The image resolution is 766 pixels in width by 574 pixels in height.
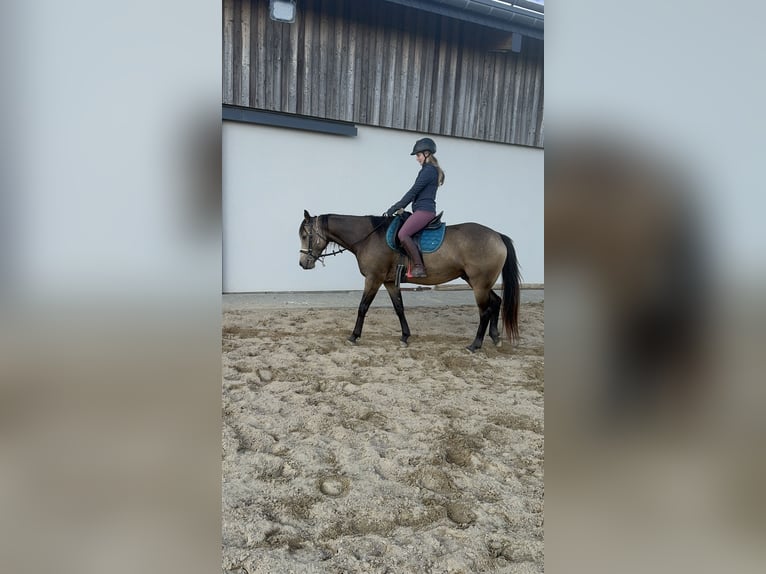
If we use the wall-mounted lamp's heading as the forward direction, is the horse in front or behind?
in front

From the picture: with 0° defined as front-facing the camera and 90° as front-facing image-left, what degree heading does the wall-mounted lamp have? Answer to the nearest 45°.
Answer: approximately 0°

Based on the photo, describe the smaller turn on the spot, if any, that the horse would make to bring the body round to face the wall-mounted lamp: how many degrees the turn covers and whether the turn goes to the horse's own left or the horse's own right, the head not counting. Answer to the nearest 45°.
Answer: approximately 45° to the horse's own right

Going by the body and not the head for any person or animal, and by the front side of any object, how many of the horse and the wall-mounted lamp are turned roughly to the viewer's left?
1

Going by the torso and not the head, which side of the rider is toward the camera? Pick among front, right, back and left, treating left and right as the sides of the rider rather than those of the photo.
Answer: left

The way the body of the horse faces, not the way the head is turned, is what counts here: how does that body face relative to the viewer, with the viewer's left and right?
facing to the left of the viewer

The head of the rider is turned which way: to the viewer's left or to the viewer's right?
to the viewer's left
